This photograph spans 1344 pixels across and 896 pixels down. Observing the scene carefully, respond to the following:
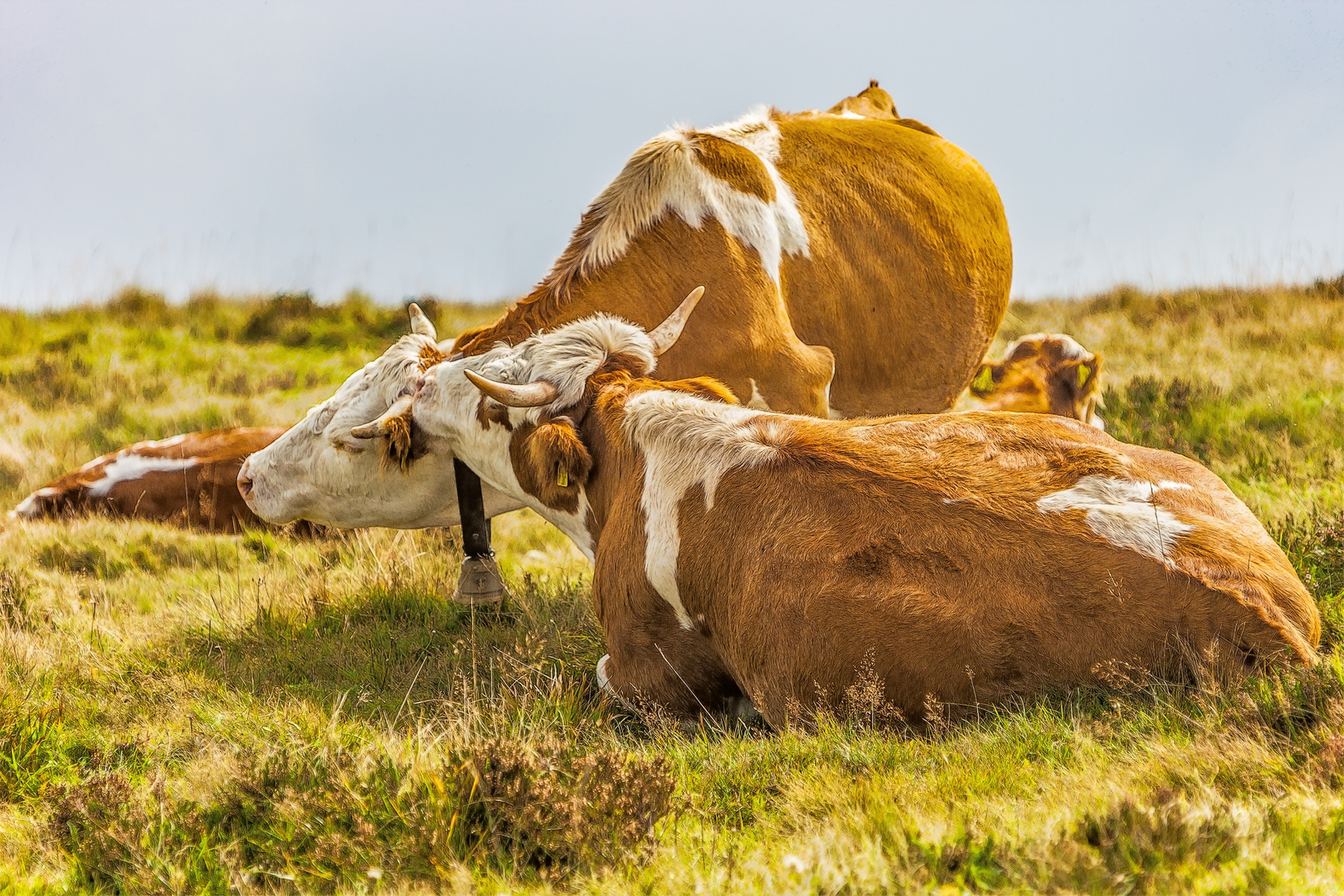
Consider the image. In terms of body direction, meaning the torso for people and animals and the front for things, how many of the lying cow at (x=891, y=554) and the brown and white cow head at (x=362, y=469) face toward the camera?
0

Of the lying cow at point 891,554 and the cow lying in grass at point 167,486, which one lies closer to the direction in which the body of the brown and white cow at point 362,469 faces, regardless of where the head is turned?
the cow lying in grass

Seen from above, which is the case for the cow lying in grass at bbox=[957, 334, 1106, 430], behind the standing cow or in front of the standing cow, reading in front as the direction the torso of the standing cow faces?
behind

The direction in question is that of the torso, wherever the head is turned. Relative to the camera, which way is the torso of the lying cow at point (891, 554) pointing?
to the viewer's left

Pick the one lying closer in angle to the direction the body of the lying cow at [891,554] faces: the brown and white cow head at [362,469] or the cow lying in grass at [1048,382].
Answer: the brown and white cow head
